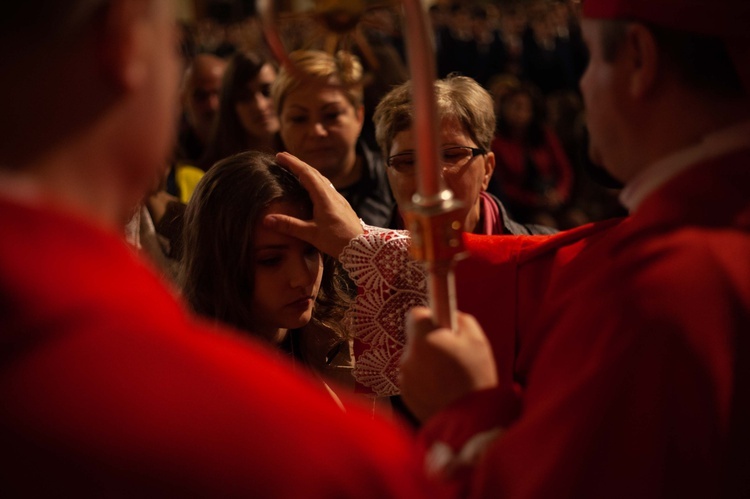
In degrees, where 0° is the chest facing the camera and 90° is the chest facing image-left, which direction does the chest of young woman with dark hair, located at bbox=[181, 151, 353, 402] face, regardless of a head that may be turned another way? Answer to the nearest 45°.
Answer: approximately 315°

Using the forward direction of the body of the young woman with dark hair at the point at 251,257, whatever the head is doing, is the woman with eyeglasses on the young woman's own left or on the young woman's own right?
on the young woman's own left
